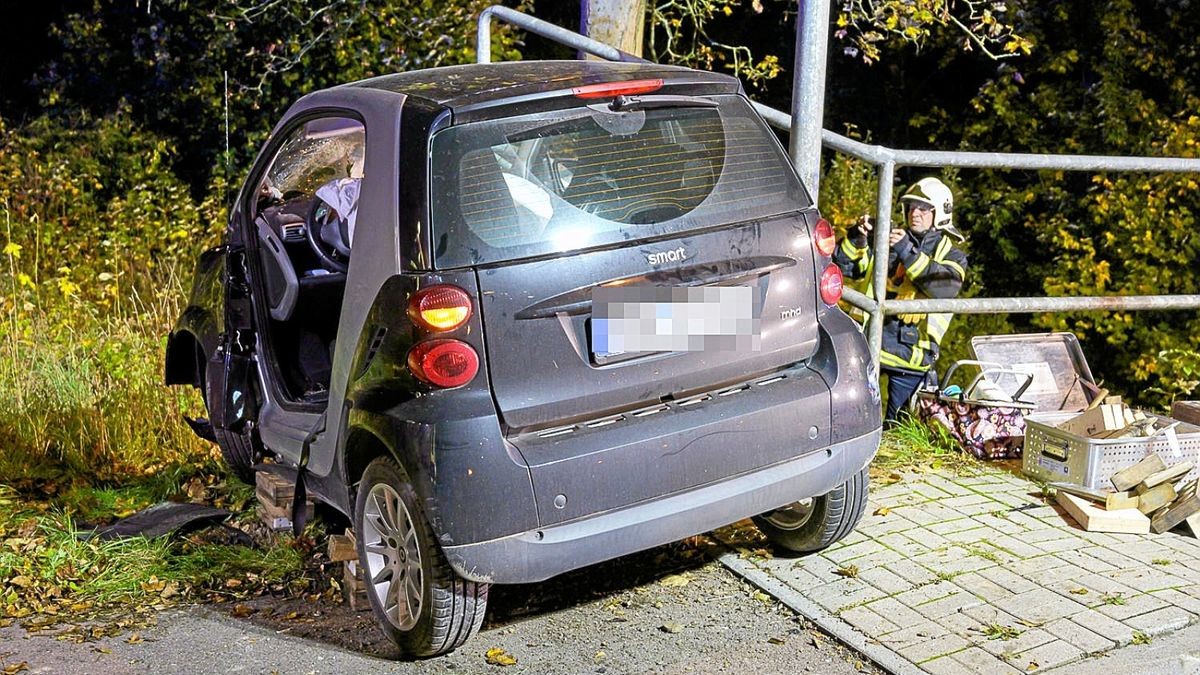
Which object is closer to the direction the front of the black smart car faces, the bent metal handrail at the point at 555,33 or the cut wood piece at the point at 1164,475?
the bent metal handrail

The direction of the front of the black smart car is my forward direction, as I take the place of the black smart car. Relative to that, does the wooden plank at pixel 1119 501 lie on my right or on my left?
on my right

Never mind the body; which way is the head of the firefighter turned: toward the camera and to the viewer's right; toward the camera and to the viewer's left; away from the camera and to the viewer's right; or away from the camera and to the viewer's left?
toward the camera and to the viewer's left

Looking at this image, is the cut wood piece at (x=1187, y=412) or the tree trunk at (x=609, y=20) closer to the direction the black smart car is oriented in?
the tree trunk

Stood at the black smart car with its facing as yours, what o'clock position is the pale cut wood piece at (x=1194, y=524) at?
The pale cut wood piece is roughly at 4 o'clock from the black smart car.

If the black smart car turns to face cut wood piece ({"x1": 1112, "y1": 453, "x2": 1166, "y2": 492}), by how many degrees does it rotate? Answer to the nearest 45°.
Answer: approximately 135° to its right

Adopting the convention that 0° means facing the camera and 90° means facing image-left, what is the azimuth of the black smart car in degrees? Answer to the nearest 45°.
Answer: approximately 135°

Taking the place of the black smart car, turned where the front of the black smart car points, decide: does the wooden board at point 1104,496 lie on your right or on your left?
on your right

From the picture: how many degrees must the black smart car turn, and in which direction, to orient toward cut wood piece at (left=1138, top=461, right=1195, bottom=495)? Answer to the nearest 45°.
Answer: approximately 135° to its right

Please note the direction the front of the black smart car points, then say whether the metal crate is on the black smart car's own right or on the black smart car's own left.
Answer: on the black smart car's own right

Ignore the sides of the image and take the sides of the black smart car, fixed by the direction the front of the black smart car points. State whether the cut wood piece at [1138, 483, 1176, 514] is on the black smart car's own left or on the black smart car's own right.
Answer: on the black smart car's own right
